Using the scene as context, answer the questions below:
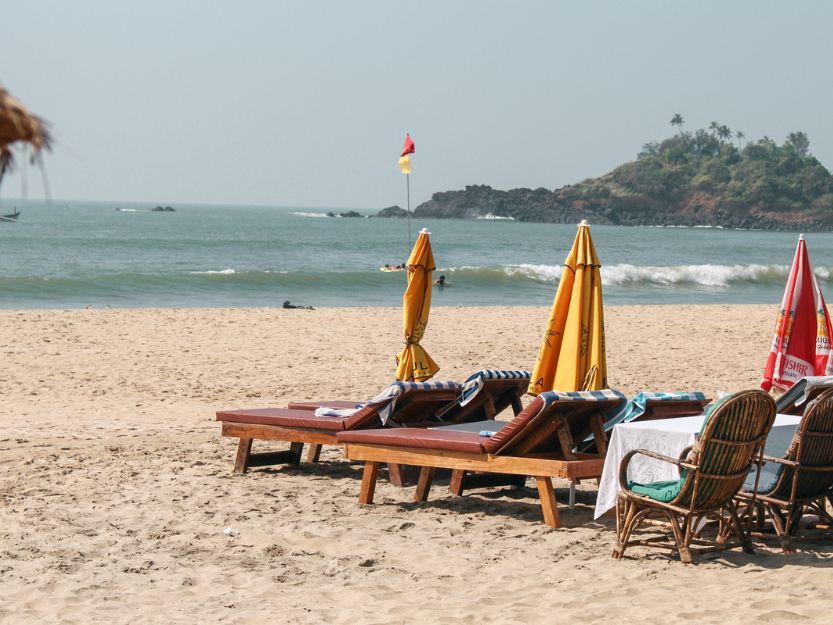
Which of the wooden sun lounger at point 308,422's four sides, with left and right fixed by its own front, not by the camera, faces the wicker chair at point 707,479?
back

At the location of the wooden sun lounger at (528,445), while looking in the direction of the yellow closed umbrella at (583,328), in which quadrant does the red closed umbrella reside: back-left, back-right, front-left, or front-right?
front-right

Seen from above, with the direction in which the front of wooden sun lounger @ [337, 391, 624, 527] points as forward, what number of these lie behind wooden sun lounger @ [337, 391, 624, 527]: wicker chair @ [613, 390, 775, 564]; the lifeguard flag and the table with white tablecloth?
2

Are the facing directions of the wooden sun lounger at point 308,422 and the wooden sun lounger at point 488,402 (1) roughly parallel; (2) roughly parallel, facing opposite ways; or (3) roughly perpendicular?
roughly parallel

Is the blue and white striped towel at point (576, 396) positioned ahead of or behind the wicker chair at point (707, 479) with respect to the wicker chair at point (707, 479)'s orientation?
ahead

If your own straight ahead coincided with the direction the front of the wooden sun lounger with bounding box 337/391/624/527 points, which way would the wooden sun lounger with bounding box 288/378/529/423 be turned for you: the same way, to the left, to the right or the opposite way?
the same way

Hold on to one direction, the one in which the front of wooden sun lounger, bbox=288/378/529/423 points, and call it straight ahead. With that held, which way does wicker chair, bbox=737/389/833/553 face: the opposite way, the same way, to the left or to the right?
the same way

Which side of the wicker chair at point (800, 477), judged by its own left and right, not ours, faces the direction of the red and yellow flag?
front

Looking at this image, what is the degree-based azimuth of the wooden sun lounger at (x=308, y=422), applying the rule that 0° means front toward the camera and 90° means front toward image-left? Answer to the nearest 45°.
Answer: approximately 135°

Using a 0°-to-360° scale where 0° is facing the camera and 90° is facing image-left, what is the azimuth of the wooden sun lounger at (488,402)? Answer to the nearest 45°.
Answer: approximately 135°

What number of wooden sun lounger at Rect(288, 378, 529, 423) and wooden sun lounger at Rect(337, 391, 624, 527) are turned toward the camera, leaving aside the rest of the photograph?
0

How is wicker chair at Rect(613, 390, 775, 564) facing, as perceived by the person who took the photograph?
facing away from the viewer and to the left of the viewer

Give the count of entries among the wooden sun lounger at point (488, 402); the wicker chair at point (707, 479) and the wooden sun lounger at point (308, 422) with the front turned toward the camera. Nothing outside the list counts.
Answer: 0

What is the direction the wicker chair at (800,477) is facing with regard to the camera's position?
facing away from the viewer and to the left of the viewer

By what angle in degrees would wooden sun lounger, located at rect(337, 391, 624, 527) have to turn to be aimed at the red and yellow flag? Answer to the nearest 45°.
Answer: approximately 45° to its right

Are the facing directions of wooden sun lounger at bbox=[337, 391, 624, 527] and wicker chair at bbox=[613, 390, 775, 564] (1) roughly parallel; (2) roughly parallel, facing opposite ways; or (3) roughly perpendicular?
roughly parallel
